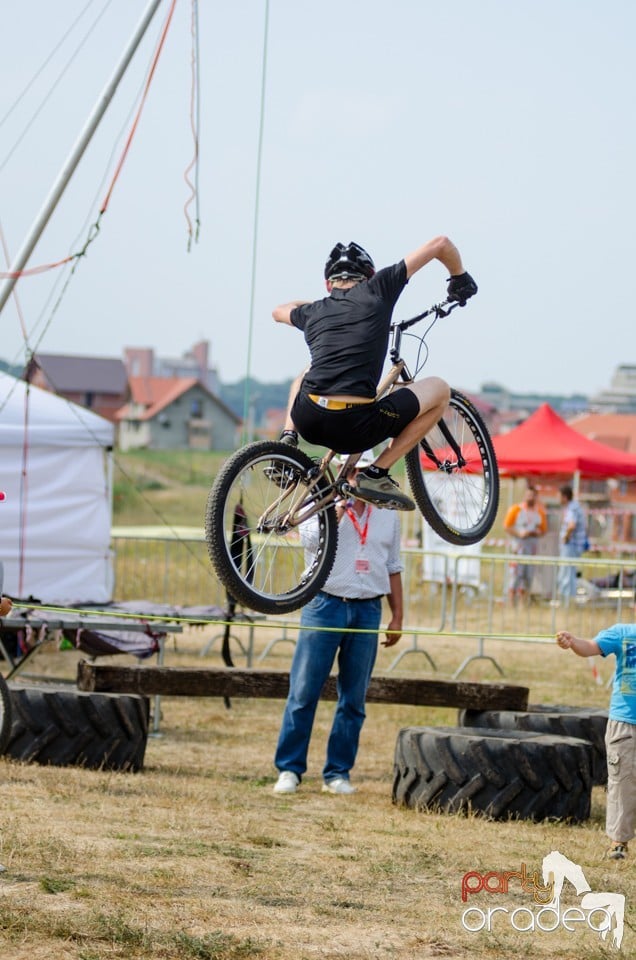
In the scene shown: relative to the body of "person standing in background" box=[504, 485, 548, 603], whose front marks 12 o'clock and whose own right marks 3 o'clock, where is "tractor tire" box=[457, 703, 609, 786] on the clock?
The tractor tire is roughly at 12 o'clock from the person standing in background.

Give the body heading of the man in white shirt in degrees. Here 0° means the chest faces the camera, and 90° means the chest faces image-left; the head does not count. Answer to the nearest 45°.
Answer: approximately 0°

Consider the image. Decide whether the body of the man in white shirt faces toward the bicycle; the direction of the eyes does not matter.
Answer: yes

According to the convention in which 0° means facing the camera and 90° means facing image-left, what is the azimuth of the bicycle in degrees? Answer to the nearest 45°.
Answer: approximately 225°
